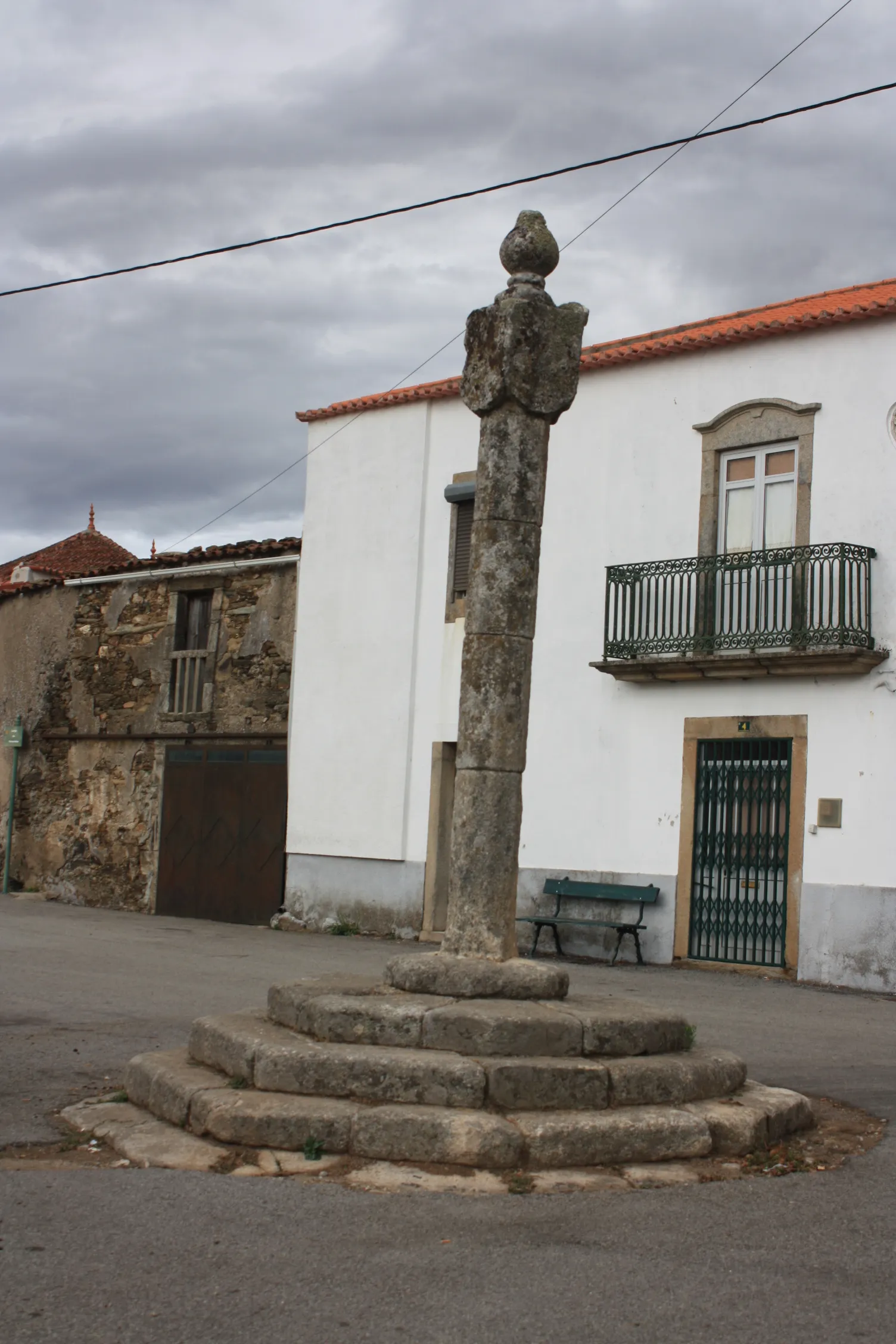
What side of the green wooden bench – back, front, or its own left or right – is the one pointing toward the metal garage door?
right

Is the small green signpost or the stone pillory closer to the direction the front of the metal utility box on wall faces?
the stone pillory

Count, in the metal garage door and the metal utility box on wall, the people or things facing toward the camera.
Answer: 2

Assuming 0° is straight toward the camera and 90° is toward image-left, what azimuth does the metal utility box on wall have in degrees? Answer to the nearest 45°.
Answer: approximately 0°

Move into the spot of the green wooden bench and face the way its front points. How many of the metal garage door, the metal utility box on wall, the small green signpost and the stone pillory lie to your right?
2

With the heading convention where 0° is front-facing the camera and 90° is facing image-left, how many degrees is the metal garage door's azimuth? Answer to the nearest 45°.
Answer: approximately 0°
